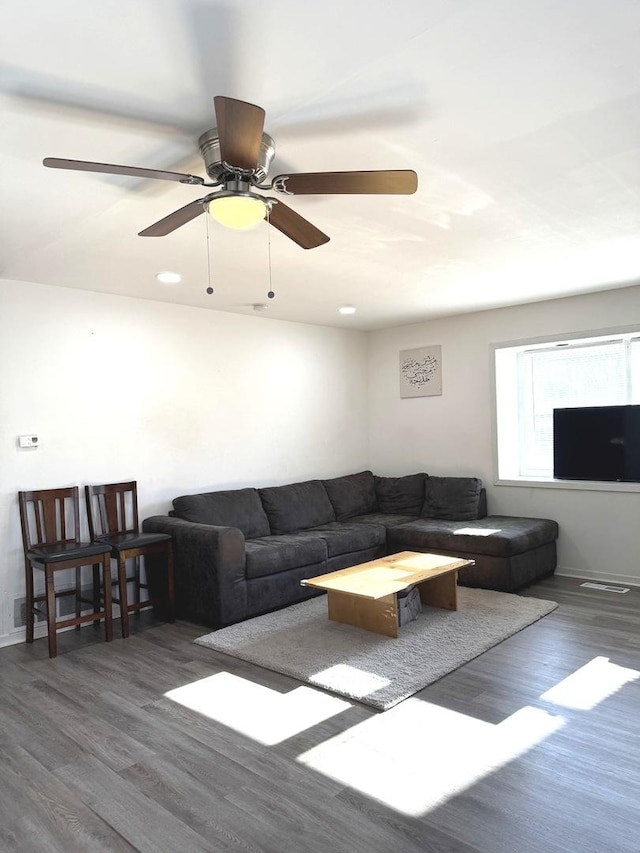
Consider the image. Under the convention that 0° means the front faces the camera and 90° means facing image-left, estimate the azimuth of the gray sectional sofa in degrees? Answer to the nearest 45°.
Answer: approximately 315°

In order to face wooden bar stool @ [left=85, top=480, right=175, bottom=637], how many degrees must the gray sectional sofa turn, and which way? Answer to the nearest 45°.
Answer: approximately 90° to its right

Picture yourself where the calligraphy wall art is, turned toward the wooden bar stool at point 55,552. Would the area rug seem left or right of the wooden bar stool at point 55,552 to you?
left

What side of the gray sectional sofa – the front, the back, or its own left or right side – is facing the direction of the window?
left

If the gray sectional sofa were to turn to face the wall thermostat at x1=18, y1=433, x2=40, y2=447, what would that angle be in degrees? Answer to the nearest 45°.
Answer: approximately 90° to its right

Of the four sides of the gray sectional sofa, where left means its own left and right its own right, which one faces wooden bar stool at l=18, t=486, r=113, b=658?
right
